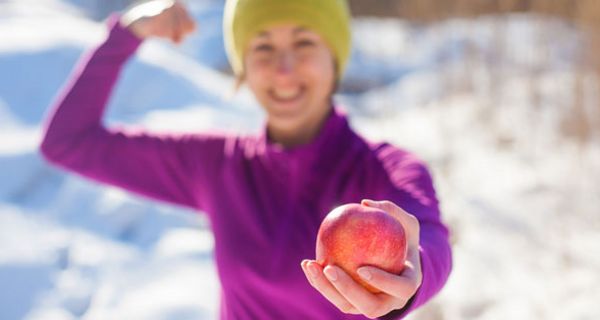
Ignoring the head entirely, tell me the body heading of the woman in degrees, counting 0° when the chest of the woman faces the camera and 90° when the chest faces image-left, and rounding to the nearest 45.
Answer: approximately 0°
